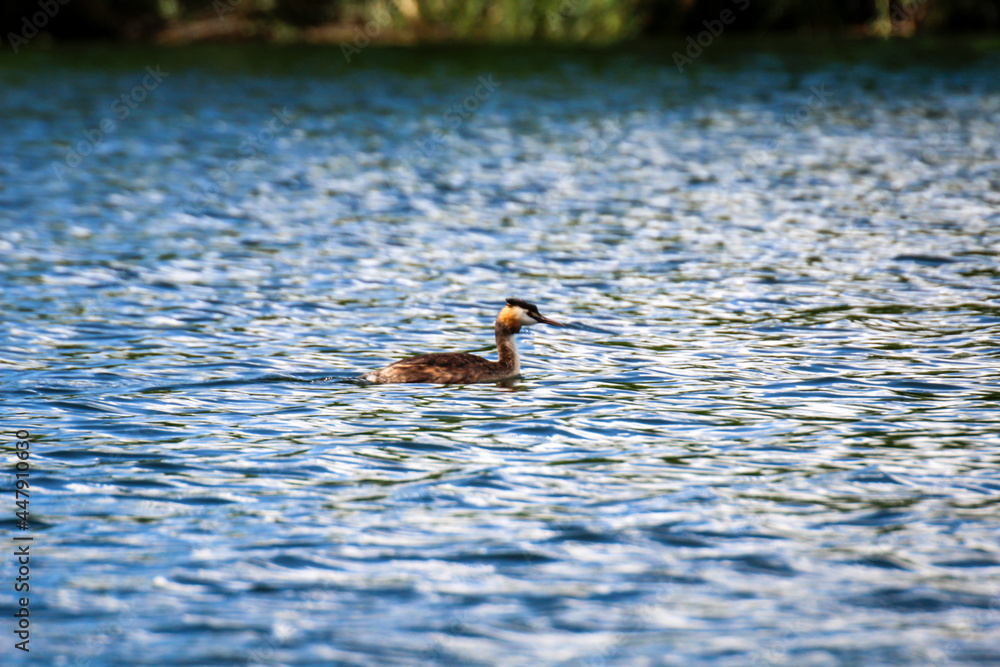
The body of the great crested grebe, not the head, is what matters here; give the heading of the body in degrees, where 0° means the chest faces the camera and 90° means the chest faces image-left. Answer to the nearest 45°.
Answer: approximately 270°
